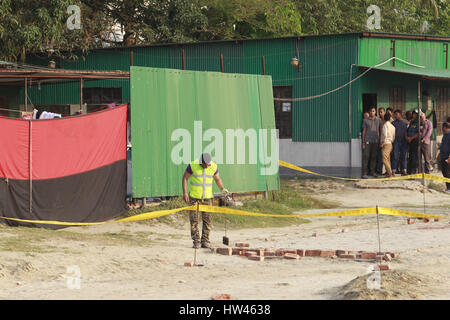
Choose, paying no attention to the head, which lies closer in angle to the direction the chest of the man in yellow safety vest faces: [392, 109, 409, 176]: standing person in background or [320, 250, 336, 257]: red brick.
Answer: the red brick

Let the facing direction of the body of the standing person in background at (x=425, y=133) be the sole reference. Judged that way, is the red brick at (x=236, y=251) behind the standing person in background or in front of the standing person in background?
in front

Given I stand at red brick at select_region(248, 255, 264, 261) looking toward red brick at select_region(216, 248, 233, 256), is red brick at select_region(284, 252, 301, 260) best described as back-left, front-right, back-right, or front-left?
back-right

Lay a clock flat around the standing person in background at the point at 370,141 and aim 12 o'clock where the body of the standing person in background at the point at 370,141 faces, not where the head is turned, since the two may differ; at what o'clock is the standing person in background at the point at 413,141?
the standing person in background at the point at 413,141 is roughly at 9 o'clock from the standing person in background at the point at 370,141.

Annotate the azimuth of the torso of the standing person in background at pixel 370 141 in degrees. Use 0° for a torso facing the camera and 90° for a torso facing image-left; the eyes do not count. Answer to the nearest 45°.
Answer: approximately 0°

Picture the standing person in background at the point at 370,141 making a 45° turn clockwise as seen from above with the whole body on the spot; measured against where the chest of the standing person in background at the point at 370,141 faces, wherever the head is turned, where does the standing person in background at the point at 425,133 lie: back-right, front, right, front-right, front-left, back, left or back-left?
back-left

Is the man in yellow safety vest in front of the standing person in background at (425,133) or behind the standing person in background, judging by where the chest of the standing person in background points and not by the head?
in front
